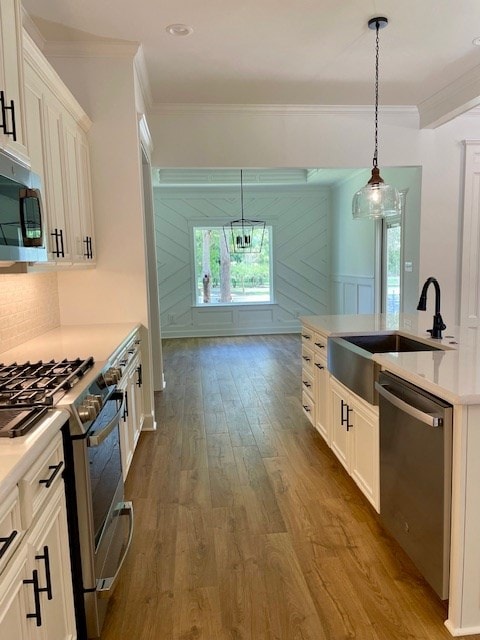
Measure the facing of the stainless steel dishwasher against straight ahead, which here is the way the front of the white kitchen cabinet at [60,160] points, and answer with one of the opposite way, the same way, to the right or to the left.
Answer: the opposite way

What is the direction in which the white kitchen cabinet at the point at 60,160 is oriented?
to the viewer's right

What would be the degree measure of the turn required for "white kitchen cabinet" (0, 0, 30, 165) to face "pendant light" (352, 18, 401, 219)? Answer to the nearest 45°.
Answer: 0° — it already faces it

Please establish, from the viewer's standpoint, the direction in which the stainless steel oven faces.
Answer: facing to the right of the viewer

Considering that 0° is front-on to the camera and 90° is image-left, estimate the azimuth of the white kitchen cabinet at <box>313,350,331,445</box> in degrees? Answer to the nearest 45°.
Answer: approximately 90°

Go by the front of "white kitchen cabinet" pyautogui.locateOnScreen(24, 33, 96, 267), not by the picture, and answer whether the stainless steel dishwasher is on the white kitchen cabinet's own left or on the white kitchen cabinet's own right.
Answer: on the white kitchen cabinet's own right

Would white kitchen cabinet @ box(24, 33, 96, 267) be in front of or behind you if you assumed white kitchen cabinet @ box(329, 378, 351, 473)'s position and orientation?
in front

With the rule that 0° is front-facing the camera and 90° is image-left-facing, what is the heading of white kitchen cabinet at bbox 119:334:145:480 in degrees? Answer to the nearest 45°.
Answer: approximately 270°

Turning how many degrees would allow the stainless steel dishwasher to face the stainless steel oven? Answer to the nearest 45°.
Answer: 0° — it already faces it

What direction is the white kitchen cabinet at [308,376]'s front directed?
to the viewer's left

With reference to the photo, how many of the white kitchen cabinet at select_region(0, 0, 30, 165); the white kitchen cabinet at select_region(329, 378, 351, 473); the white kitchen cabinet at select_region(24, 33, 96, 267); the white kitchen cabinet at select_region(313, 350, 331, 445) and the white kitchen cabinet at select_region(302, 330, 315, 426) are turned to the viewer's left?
3
